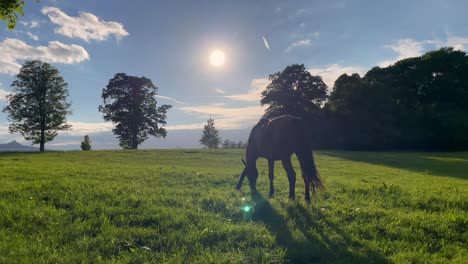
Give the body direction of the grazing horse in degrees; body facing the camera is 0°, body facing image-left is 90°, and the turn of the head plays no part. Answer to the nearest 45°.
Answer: approximately 135°

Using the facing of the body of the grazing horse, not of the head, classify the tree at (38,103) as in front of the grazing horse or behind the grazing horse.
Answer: in front
